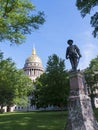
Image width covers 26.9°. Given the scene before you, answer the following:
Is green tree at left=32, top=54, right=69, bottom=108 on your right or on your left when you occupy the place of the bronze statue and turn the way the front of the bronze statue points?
on your right

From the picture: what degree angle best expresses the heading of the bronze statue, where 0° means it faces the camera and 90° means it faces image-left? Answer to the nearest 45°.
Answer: approximately 45°
